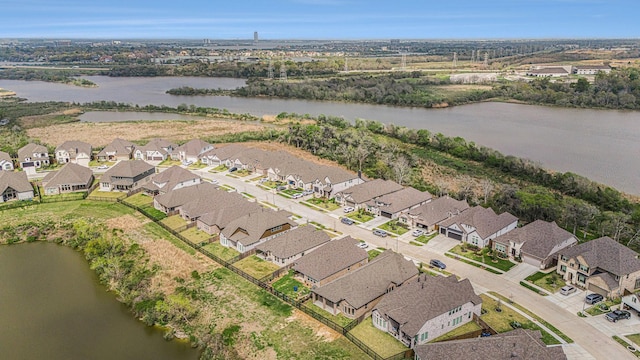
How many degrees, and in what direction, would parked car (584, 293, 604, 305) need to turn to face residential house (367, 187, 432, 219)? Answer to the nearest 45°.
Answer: approximately 90° to its left

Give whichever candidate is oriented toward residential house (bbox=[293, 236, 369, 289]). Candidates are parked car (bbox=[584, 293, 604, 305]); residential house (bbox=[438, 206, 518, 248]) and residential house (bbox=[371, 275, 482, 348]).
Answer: residential house (bbox=[438, 206, 518, 248])

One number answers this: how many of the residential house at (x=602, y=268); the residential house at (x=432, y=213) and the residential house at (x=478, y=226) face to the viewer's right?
0

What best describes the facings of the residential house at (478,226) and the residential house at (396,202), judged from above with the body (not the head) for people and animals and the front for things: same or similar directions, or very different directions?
same or similar directions

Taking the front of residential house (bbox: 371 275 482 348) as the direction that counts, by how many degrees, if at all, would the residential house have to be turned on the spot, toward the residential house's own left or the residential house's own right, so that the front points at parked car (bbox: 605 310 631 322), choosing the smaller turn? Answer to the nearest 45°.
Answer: approximately 45° to the residential house's own right

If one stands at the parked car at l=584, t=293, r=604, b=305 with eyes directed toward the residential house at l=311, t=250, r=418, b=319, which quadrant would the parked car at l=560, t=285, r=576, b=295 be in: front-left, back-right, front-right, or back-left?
front-right

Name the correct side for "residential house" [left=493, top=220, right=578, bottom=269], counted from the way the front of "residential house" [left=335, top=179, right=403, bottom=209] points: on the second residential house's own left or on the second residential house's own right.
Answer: on the second residential house's own left

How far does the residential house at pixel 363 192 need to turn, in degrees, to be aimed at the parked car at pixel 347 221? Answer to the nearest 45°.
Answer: approximately 45° to its left

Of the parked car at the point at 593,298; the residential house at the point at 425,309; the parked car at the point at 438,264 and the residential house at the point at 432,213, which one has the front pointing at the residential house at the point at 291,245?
the residential house at the point at 432,213

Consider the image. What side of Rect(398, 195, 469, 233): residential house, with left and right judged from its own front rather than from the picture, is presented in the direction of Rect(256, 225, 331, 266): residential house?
front

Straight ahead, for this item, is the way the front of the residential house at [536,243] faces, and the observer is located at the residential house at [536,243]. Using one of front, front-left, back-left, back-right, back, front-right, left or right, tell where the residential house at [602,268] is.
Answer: left

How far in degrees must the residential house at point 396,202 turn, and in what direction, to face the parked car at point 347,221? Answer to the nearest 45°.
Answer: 0° — it already faces it

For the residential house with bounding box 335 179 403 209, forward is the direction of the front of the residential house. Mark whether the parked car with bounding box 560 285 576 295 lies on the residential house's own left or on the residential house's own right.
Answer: on the residential house's own left

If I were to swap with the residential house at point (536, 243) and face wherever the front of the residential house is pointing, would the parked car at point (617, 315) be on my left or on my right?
on my left
